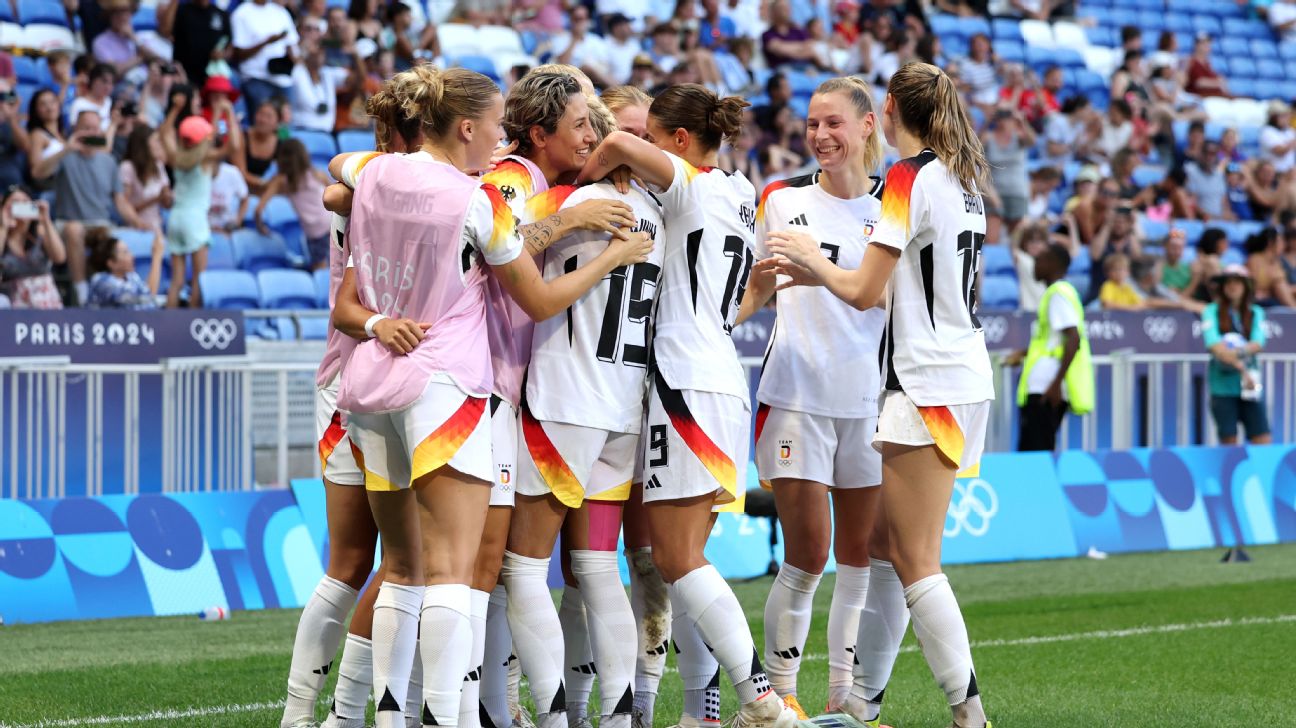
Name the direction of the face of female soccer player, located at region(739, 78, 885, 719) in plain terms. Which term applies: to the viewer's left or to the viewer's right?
to the viewer's left

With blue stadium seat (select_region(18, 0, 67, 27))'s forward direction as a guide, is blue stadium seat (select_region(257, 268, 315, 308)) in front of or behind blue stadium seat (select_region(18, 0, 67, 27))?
in front

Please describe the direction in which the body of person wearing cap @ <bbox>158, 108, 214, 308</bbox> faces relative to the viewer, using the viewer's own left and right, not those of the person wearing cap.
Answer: facing away from the viewer

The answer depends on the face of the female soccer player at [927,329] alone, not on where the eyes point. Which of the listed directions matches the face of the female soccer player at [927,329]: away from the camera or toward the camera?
away from the camera
